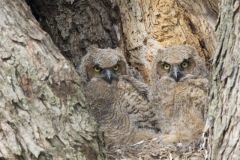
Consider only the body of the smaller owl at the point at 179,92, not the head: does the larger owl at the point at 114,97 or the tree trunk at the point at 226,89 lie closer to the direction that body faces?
the tree trunk

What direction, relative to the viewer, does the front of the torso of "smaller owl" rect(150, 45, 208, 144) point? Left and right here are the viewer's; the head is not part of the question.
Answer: facing the viewer

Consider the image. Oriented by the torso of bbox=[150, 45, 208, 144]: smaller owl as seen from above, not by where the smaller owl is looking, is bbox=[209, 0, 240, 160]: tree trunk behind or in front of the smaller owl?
in front
